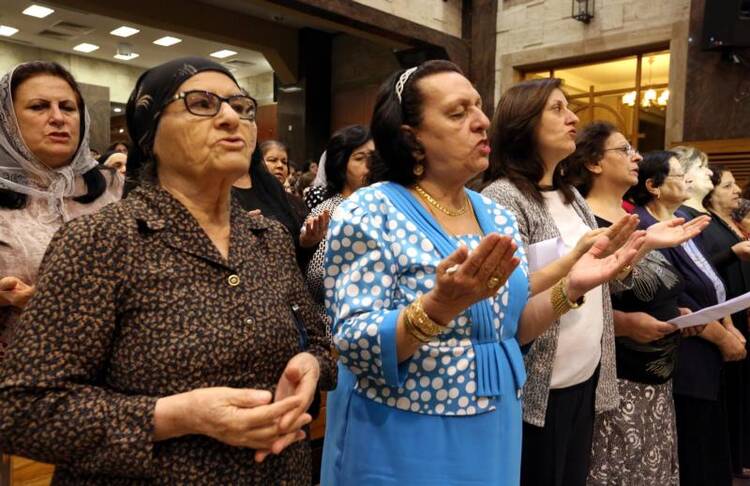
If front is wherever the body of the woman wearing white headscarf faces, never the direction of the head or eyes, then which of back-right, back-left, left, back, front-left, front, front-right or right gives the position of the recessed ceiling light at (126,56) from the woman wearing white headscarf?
back

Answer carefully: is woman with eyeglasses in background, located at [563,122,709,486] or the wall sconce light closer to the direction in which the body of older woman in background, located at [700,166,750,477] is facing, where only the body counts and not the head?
the woman with eyeglasses in background

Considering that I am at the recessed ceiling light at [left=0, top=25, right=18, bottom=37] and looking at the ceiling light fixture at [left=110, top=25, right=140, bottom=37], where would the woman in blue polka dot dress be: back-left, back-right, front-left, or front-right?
front-right

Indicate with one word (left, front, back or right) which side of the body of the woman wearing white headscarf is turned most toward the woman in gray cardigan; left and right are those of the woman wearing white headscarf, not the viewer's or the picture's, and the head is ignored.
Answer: left

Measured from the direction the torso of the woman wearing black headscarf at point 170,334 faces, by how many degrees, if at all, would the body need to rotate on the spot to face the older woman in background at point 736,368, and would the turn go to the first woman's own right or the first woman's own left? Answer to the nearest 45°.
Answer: approximately 90° to the first woman's own left

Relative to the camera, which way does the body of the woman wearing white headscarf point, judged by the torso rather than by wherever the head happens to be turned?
toward the camera

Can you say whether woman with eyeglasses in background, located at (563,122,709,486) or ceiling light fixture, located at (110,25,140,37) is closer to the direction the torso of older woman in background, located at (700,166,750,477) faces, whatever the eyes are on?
the woman with eyeglasses in background

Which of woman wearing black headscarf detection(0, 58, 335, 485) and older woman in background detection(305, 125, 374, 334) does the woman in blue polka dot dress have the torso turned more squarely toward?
the woman wearing black headscarf

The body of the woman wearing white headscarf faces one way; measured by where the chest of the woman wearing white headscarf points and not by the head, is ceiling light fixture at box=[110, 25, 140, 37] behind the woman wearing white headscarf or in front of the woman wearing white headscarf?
behind

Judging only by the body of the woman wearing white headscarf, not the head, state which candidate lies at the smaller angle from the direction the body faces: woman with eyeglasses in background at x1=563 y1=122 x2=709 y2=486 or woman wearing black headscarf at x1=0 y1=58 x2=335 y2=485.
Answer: the woman wearing black headscarf

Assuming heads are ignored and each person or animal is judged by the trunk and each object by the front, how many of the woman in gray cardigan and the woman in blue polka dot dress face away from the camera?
0

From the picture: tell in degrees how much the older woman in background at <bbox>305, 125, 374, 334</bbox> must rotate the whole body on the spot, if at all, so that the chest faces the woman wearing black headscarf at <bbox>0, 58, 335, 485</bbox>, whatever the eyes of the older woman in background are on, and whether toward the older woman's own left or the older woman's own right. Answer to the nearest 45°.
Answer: approximately 45° to the older woman's own right

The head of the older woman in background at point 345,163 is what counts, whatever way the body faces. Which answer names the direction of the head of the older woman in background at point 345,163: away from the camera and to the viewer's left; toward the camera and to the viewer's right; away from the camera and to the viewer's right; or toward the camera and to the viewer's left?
toward the camera and to the viewer's right
